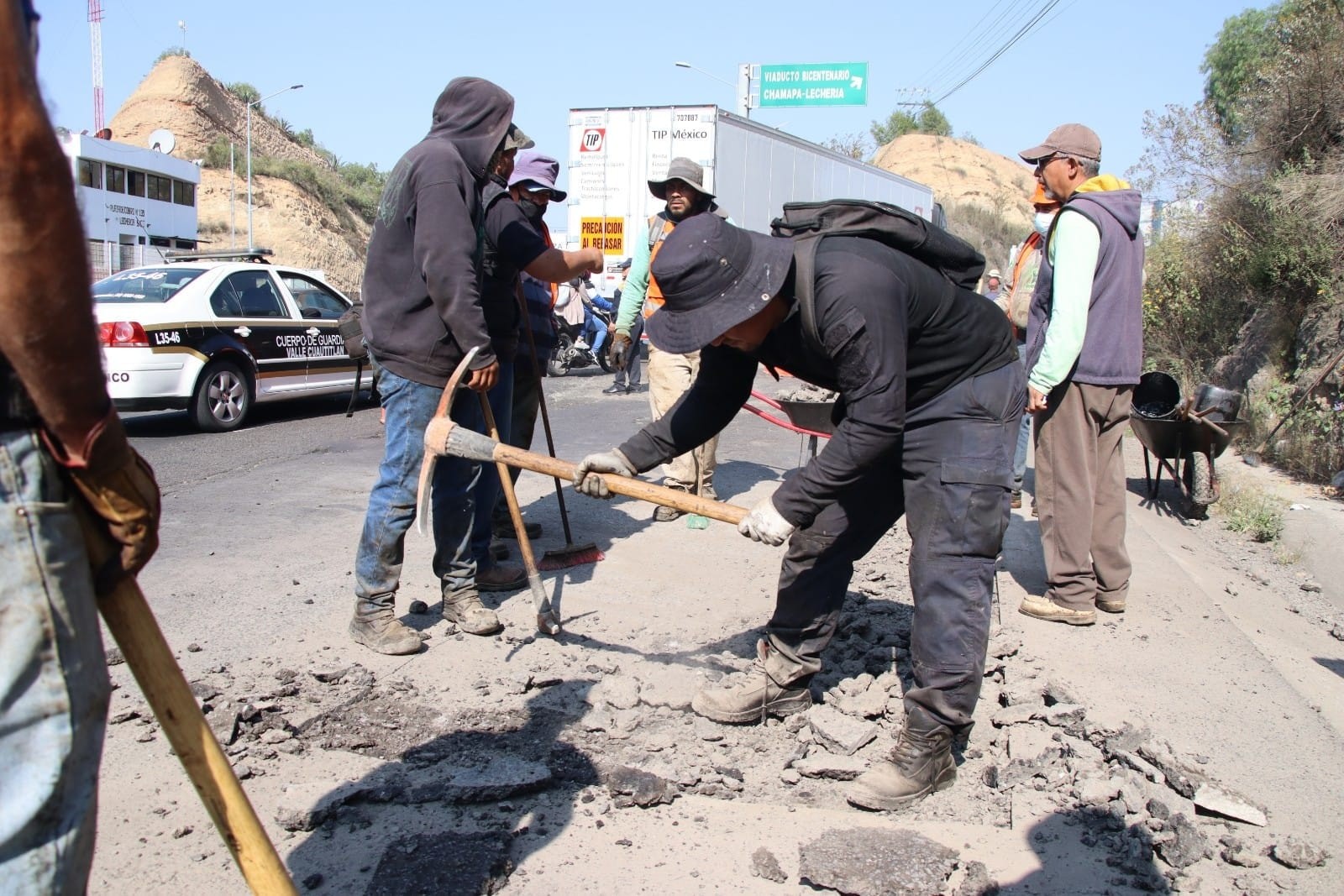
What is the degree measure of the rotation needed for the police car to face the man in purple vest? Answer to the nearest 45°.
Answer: approximately 90° to its right

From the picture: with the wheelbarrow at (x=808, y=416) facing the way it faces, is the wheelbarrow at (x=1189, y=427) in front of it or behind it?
in front

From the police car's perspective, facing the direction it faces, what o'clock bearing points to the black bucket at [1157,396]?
The black bucket is roughly at 3 o'clock from the police car.

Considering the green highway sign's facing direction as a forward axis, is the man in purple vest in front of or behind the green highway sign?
in front

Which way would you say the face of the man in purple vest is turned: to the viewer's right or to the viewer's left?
to the viewer's left

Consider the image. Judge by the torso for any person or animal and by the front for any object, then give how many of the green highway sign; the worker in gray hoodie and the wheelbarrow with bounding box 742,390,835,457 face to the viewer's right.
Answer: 2

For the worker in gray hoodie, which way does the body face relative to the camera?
to the viewer's right

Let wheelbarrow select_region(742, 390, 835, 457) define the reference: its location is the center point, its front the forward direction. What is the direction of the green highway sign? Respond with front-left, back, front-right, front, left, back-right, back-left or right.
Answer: left

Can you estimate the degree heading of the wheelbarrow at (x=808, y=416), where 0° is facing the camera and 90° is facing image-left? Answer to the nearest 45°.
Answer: approximately 270°

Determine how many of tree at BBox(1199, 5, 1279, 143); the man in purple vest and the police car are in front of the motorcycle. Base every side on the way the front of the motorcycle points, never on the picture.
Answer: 1

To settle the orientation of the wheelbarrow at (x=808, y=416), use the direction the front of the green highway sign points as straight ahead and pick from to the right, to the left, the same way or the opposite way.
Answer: to the left

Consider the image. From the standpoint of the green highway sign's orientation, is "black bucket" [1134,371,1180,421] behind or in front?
in front
